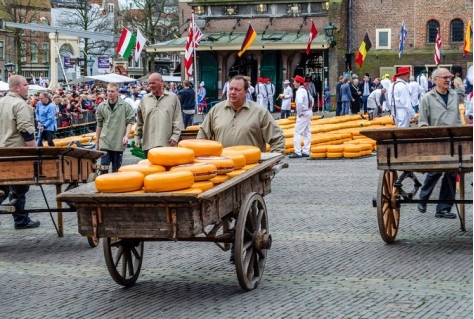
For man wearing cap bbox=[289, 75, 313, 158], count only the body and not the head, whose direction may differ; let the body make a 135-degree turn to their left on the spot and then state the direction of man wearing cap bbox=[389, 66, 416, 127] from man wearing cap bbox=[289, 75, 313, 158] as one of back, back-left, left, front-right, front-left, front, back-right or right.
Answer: front-left
